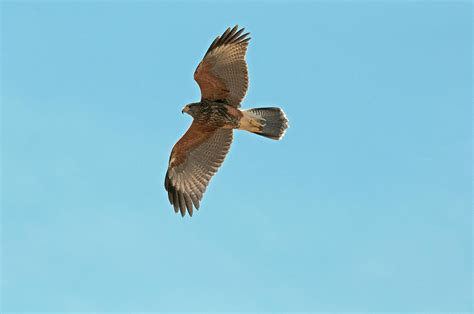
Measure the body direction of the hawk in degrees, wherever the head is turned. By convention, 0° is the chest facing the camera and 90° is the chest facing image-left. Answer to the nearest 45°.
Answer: approximately 90°
